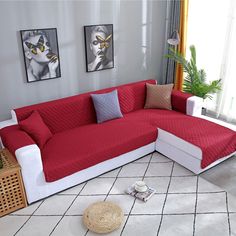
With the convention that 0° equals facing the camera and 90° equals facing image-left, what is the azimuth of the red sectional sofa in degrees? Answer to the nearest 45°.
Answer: approximately 315°

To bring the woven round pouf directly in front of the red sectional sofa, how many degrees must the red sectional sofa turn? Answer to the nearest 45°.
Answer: approximately 45° to its right

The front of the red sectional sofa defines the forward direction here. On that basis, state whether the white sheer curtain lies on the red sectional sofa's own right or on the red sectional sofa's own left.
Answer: on the red sectional sofa's own left

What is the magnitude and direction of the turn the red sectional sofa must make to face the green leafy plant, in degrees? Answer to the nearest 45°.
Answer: approximately 90° to its left

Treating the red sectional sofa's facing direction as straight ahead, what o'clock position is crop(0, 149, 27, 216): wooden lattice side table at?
The wooden lattice side table is roughly at 3 o'clock from the red sectional sofa.

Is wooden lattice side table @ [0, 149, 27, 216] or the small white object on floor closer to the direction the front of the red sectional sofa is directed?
the small white object on floor

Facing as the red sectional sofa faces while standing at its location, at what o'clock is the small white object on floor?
The small white object on floor is roughly at 12 o'clock from the red sectional sofa.

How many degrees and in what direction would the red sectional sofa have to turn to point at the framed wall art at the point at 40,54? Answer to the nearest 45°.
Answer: approximately 180°
